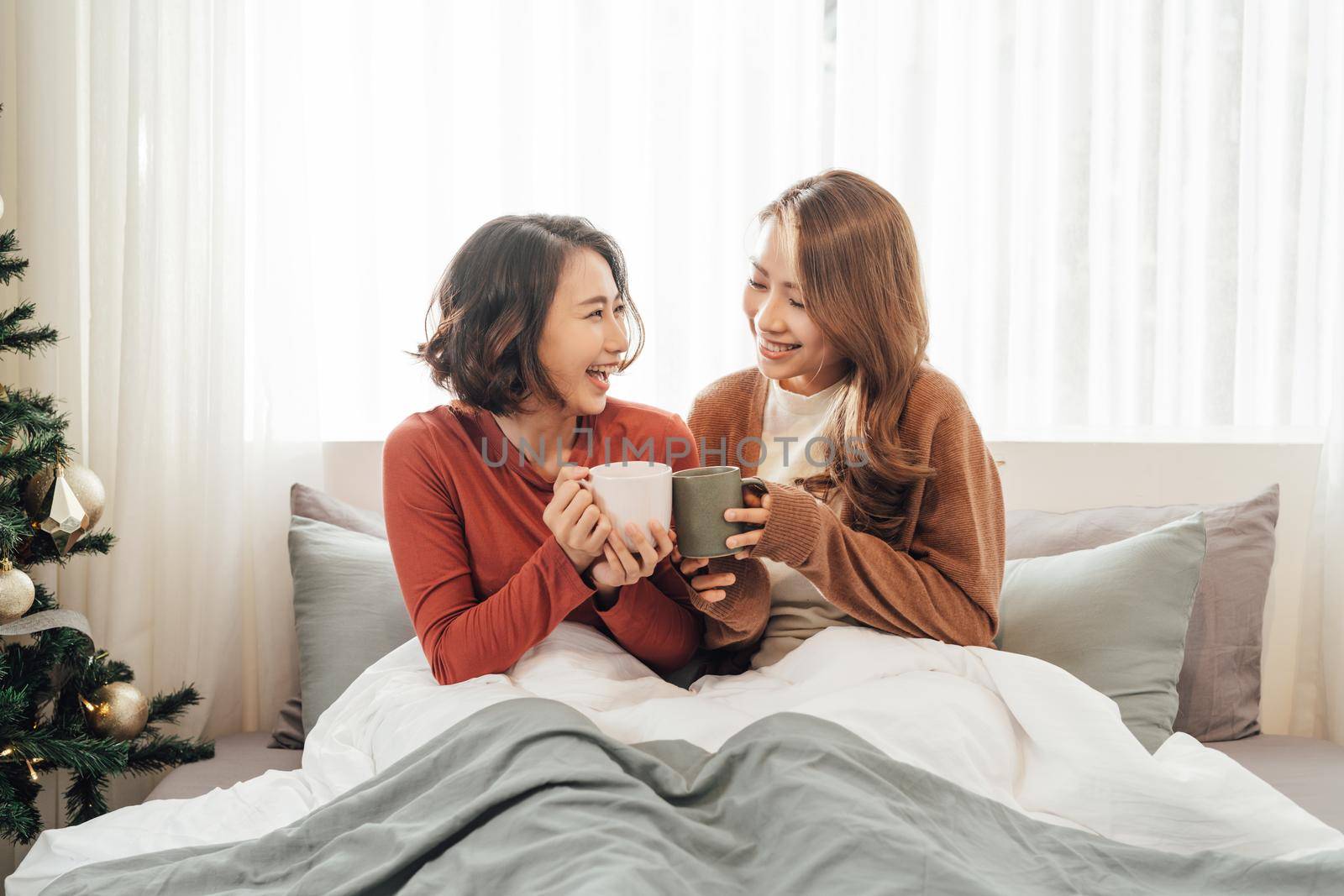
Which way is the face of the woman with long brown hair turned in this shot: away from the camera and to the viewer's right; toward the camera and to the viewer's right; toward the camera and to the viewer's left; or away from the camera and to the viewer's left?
toward the camera and to the viewer's left

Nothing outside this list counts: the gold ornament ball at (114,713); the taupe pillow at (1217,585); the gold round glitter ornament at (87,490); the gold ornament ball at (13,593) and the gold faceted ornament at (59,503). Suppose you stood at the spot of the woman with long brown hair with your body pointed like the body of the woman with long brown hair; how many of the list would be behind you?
1

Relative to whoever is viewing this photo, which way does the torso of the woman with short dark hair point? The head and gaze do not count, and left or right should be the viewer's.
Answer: facing the viewer and to the right of the viewer

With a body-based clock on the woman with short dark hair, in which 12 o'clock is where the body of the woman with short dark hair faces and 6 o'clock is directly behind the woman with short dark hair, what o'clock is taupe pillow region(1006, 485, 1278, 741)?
The taupe pillow is roughly at 10 o'clock from the woman with short dark hair.

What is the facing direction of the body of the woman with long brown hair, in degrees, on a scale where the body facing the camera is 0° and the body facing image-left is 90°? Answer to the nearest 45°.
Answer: approximately 45°

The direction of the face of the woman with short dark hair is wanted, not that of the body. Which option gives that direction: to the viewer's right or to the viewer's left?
to the viewer's right

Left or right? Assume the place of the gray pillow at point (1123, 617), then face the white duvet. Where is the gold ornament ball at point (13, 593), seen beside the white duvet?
right

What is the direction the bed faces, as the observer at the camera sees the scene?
facing the viewer

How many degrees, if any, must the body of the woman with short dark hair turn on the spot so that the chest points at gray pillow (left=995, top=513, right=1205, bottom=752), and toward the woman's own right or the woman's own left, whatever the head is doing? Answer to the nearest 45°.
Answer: approximately 45° to the woman's own left
